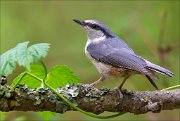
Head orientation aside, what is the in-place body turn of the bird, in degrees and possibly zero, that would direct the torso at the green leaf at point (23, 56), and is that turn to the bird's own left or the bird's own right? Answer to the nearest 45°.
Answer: approximately 45° to the bird's own left

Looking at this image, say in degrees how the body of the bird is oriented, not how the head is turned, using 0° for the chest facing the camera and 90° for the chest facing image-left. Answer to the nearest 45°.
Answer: approximately 90°

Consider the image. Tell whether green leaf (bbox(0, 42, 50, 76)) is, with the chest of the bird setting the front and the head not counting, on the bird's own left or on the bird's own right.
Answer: on the bird's own left

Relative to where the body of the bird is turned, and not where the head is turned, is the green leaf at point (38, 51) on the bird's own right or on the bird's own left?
on the bird's own left

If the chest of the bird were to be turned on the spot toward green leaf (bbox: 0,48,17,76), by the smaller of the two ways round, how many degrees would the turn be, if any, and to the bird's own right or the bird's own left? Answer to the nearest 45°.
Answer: approximately 45° to the bird's own left
